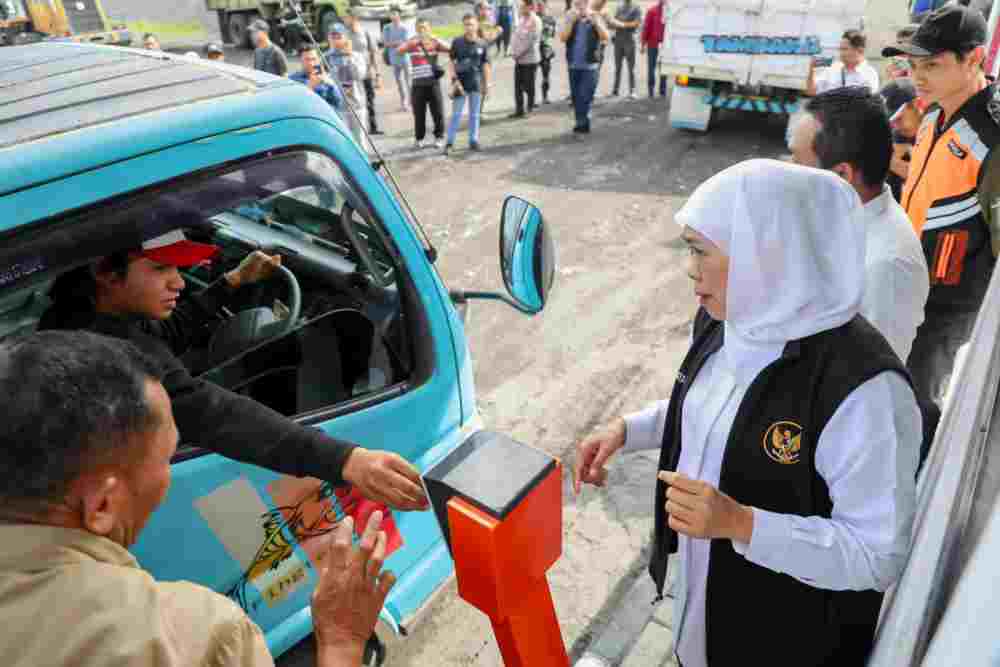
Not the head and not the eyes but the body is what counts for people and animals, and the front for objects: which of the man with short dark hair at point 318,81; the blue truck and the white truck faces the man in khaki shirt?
the man with short dark hair

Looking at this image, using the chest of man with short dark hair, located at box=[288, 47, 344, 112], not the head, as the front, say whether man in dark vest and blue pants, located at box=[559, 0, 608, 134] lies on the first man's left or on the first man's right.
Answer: on the first man's left

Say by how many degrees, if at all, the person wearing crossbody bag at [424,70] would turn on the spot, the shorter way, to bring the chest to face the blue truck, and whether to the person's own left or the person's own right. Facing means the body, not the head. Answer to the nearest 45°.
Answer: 0° — they already face it

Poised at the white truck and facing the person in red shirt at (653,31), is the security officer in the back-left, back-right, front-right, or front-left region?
back-left

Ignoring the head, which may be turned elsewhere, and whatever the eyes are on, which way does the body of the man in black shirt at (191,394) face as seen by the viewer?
to the viewer's right

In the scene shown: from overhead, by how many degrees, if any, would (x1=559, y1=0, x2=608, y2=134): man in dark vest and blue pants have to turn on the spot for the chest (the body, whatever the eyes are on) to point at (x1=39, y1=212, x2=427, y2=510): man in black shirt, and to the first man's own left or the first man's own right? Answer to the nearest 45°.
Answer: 0° — they already face them

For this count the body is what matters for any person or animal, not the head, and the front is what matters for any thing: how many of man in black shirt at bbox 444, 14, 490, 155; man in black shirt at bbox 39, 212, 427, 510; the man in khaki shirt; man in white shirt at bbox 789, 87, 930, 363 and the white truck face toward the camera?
1

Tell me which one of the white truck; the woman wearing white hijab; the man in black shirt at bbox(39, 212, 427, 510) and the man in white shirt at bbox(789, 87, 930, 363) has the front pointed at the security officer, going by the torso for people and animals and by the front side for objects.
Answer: the man in black shirt

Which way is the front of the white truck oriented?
away from the camera

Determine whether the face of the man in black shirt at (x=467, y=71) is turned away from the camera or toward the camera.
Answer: toward the camera

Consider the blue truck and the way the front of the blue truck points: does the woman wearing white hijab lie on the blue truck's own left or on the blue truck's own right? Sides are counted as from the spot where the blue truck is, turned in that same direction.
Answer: on the blue truck's own right

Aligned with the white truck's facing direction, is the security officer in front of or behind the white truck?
behind

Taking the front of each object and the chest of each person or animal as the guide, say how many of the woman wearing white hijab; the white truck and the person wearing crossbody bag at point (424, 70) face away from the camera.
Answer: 1

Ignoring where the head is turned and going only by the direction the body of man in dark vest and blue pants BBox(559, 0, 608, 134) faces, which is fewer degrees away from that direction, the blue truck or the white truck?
the blue truck

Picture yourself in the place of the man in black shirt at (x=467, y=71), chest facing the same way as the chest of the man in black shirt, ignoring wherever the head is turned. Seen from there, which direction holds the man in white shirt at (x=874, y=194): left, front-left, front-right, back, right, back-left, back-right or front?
front

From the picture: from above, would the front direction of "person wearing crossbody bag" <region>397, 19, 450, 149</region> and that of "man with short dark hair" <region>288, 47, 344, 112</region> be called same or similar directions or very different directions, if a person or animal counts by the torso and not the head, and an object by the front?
same or similar directions

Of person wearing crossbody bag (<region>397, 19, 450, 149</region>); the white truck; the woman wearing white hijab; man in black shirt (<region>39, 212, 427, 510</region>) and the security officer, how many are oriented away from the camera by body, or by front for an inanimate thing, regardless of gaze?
1

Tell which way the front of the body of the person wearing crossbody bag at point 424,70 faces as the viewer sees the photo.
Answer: toward the camera

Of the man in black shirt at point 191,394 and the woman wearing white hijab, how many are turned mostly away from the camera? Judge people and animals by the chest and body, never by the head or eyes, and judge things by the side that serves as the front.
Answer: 0
